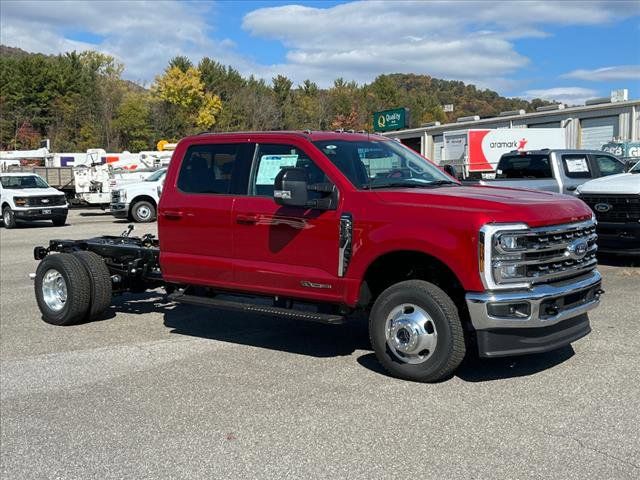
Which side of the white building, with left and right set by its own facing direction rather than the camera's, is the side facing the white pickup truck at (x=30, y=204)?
front

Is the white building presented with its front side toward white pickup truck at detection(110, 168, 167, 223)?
yes

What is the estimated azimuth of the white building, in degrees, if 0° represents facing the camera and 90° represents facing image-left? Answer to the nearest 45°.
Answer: approximately 45°

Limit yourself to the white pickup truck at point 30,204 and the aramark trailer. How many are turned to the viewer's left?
0

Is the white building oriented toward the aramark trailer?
yes

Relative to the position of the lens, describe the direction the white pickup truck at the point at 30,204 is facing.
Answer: facing the viewer and to the right of the viewer

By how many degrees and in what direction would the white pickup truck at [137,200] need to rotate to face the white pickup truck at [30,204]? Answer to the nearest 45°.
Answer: approximately 45° to its right

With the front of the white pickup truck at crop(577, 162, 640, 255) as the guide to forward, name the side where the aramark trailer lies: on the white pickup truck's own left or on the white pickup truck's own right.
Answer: on the white pickup truck's own right

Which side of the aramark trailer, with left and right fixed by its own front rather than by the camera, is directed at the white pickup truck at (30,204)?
back

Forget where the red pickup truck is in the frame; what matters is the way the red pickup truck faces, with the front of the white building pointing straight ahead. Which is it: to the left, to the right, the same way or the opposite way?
to the left
